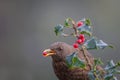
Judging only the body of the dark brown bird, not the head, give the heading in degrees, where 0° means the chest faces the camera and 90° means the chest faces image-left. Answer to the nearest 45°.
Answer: approximately 90°
